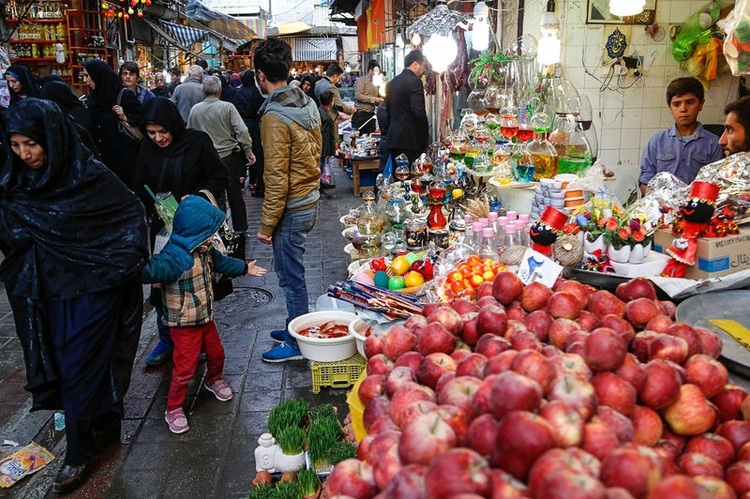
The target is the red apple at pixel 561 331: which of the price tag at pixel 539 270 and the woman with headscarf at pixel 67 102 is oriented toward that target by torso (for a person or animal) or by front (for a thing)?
the price tag

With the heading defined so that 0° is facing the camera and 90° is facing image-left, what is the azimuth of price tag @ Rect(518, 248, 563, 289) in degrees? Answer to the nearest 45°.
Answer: approximately 0°

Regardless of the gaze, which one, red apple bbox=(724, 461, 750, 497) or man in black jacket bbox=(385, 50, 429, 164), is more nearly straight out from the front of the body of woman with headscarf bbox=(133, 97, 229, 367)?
the red apple

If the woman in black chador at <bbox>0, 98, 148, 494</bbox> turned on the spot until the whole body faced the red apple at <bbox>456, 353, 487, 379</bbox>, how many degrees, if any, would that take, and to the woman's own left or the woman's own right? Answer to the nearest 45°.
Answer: approximately 90° to the woman's own left

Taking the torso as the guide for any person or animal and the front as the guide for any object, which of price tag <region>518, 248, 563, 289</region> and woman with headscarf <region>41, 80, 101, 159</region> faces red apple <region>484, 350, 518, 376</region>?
the price tag

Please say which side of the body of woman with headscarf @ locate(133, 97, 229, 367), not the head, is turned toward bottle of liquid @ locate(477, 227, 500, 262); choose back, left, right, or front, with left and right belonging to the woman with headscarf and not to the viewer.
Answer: left

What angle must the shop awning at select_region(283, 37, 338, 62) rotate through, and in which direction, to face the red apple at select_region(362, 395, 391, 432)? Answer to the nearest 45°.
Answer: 0° — it already faces it

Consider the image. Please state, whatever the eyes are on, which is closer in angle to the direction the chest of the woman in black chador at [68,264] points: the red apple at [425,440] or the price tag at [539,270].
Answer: the red apple
